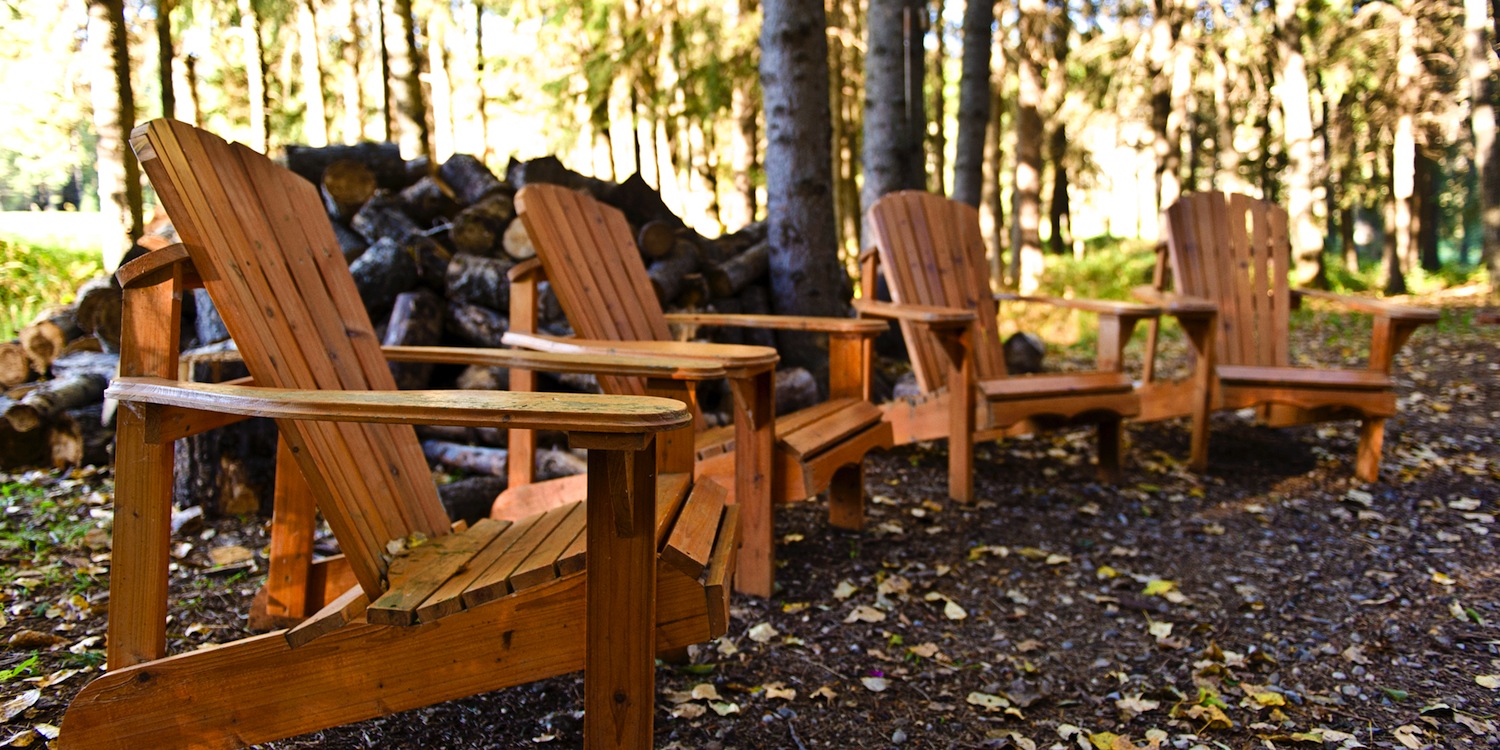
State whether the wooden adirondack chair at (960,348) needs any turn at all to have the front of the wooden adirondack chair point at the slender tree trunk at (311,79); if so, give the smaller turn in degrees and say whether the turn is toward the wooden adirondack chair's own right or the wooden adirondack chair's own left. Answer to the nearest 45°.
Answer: approximately 180°

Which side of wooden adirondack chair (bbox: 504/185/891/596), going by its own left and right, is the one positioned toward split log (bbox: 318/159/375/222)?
back

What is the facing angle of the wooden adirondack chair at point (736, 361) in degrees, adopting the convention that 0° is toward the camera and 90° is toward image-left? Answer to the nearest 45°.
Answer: approximately 315°

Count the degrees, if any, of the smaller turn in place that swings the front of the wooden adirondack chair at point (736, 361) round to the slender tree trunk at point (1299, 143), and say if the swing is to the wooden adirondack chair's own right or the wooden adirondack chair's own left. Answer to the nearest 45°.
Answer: approximately 90° to the wooden adirondack chair's own left

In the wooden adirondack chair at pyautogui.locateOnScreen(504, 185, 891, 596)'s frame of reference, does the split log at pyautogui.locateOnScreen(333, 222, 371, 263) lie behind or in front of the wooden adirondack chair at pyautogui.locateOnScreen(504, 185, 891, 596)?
behind

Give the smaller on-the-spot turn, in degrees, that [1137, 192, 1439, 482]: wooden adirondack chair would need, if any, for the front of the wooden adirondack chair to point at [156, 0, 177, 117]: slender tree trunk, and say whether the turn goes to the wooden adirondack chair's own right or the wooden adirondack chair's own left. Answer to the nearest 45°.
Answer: approximately 135° to the wooden adirondack chair's own right

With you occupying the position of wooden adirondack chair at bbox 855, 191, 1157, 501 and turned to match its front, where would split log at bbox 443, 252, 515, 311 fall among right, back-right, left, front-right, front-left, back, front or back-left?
back-right

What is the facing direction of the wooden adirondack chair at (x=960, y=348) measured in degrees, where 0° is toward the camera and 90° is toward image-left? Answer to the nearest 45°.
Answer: approximately 315°
